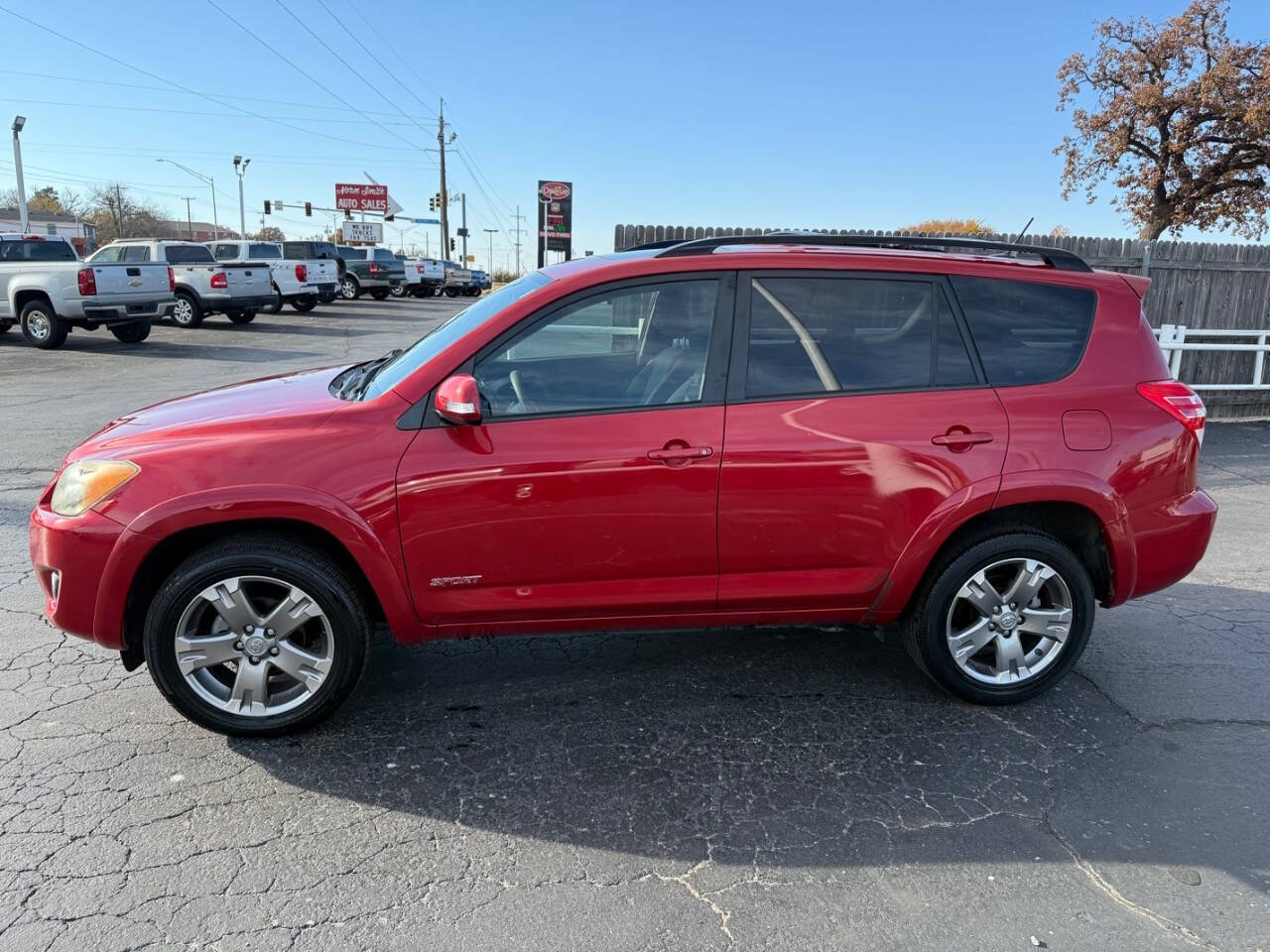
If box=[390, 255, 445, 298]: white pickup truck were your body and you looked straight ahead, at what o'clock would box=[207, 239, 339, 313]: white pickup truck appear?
box=[207, 239, 339, 313]: white pickup truck is roughly at 8 o'clock from box=[390, 255, 445, 298]: white pickup truck.

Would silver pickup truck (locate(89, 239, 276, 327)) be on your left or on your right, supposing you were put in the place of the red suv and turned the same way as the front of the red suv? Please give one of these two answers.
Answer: on your right

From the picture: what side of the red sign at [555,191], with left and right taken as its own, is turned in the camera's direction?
front

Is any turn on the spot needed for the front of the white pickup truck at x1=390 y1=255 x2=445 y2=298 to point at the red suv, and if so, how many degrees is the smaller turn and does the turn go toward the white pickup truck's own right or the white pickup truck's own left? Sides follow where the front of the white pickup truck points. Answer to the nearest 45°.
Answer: approximately 135° to the white pickup truck's own left

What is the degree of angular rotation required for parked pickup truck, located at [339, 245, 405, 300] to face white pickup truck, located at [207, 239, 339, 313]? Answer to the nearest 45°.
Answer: approximately 135° to its left

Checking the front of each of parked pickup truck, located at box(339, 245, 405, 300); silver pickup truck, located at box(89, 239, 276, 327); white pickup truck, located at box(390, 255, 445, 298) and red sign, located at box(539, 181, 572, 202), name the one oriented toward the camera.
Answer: the red sign

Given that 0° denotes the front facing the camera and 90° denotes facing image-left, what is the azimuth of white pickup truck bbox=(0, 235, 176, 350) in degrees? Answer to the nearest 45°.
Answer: approximately 135°

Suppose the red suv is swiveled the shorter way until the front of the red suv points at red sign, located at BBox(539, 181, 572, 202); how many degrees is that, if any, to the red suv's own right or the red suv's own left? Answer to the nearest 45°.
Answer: approximately 90° to the red suv's own right

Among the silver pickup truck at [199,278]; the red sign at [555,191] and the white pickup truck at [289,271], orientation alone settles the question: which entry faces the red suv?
the red sign

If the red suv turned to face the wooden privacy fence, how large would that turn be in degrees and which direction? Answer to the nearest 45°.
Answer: approximately 135° to its right

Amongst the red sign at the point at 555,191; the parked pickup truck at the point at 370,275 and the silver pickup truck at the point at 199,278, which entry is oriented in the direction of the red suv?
the red sign

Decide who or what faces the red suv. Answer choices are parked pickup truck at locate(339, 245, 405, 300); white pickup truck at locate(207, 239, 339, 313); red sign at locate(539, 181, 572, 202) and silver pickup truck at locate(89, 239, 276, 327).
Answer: the red sign

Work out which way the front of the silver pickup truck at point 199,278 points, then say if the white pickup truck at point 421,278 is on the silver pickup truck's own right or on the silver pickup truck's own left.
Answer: on the silver pickup truck's own right

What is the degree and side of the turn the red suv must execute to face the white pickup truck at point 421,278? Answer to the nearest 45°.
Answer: approximately 90° to its right

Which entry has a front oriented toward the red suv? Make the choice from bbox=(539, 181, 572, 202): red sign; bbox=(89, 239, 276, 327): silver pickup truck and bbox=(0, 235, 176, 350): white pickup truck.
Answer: the red sign

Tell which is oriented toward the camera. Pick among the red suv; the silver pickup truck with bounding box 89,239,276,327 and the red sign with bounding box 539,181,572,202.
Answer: the red sign

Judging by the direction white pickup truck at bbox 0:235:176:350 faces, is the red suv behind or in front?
behind
